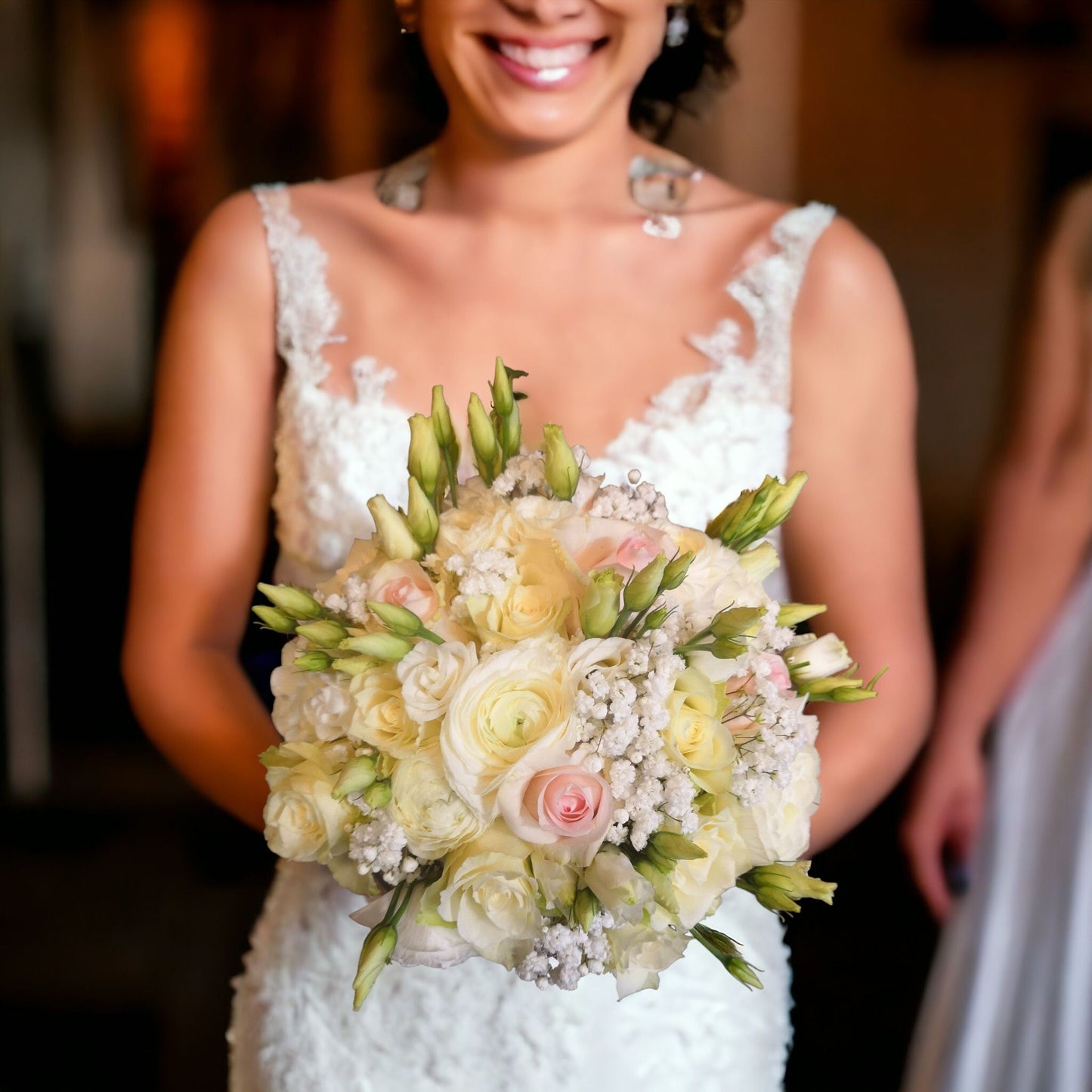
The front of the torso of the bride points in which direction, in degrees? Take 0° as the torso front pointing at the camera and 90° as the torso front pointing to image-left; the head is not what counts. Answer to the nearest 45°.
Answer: approximately 0°
